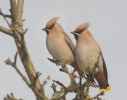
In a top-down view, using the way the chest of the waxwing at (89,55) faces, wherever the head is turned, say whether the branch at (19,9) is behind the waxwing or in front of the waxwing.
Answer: in front

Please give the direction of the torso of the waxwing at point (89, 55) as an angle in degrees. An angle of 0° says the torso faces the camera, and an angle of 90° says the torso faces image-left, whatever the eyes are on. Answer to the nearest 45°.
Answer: approximately 45°

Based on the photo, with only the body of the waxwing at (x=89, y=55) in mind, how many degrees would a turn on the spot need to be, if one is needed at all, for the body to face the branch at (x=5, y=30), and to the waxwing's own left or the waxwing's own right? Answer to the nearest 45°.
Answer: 0° — it already faces it
